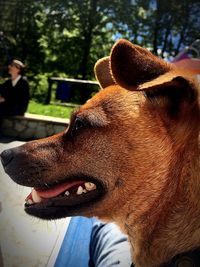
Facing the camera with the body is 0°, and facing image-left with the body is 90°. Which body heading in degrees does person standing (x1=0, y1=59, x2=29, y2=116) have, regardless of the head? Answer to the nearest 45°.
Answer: approximately 45°

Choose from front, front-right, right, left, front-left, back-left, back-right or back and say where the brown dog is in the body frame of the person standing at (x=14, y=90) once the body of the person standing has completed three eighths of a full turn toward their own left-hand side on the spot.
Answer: right
